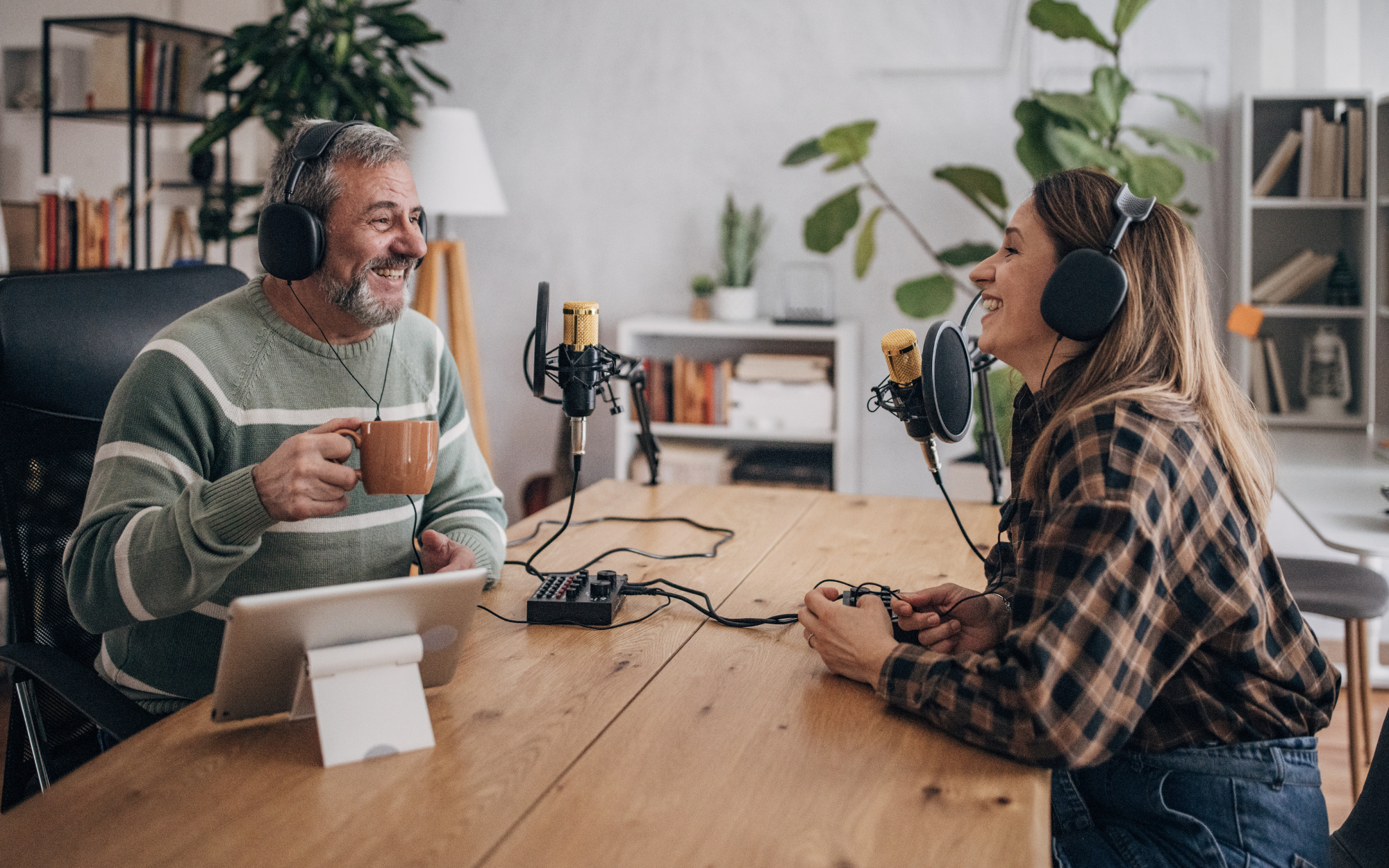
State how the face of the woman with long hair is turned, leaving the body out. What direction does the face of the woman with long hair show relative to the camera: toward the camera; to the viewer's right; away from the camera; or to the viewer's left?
to the viewer's left

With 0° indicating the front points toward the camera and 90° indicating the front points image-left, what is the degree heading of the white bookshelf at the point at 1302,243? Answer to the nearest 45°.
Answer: approximately 0°

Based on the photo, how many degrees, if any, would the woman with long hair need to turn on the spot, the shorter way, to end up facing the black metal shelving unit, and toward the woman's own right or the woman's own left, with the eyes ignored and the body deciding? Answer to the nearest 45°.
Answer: approximately 45° to the woman's own right

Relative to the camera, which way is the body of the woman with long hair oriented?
to the viewer's left

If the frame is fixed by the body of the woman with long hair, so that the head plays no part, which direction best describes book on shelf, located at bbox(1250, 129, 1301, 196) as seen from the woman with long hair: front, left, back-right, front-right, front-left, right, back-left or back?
right

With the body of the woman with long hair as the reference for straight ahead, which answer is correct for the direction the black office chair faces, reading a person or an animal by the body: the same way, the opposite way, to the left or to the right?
the opposite way

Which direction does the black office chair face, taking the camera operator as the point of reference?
facing the viewer and to the right of the viewer

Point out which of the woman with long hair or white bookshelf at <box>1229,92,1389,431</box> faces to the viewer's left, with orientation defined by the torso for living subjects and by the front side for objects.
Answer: the woman with long hair

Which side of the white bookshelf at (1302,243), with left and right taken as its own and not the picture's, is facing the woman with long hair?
front

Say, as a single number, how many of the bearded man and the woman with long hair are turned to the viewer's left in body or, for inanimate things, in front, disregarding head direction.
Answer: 1

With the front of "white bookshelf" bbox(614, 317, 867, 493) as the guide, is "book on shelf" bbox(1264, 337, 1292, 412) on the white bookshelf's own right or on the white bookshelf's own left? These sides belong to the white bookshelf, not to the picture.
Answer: on the white bookshelf's own left
